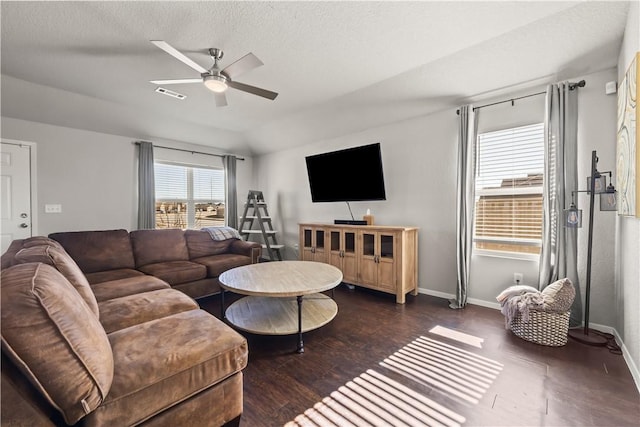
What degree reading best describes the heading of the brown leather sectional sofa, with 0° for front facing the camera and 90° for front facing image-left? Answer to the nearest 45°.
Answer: approximately 315°

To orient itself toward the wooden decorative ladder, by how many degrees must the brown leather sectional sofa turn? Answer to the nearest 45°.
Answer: approximately 90° to its left

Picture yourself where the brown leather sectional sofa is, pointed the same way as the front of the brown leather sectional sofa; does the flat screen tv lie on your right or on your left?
on your left

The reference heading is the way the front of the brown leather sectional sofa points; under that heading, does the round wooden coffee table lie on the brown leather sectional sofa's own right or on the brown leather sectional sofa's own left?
on the brown leather sectional sofa's own left

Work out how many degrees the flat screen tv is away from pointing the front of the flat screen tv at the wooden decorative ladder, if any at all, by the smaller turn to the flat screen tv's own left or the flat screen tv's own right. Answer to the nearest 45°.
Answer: approximately 90° to the flat screen tv's own right

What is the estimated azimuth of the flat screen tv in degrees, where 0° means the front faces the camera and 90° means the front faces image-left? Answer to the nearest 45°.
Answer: approximately 45°

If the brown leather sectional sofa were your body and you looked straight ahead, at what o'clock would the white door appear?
The white door is roughly at 7 o'clock from the brown leather sectional sofa.

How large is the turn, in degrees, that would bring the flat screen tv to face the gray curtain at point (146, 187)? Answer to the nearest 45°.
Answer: approximately 45° to its right

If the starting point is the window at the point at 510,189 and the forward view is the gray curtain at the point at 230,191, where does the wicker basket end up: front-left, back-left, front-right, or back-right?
back-left

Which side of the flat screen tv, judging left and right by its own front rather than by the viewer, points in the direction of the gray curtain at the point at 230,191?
right

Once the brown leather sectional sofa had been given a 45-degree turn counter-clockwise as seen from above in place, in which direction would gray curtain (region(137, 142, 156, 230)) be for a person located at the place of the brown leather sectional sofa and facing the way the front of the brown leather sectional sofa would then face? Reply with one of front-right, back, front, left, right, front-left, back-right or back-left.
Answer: left

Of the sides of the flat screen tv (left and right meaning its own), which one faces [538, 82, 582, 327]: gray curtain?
left
